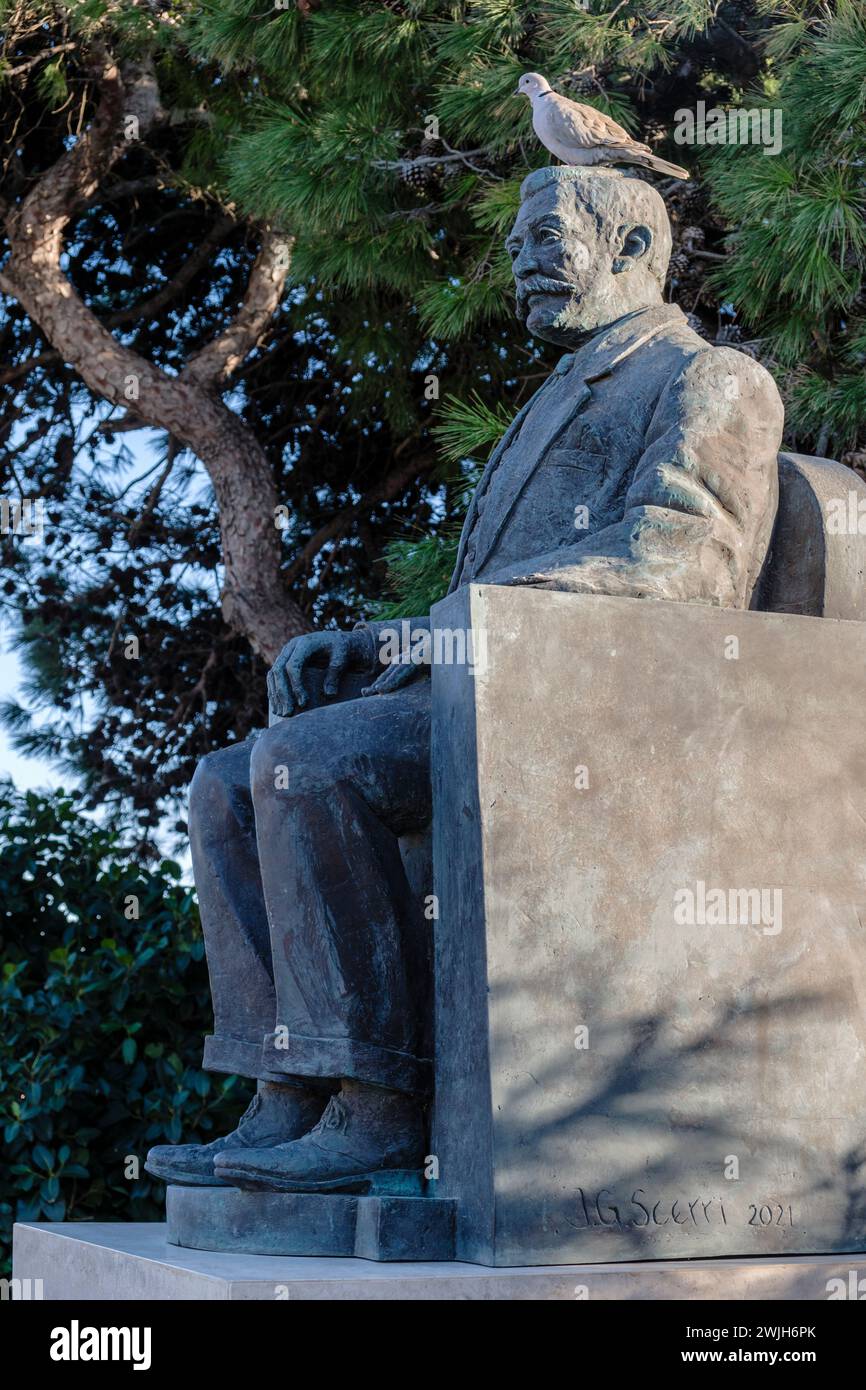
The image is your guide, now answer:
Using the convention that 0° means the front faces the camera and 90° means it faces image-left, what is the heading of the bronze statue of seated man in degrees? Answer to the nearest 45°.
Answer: approximately 90°

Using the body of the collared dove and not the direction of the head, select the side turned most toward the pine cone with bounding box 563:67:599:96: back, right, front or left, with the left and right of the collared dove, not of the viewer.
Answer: right

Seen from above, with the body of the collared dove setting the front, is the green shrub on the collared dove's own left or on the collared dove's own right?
on the collared dove's own right

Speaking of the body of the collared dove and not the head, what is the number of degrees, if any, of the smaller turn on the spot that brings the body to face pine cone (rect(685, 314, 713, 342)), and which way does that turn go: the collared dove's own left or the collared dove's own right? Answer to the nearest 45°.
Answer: approximately 90° to the collared dove's own right

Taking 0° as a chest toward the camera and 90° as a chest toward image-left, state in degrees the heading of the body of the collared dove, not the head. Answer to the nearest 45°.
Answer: approximately 90°
